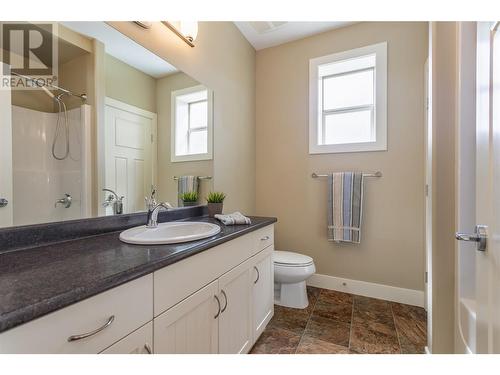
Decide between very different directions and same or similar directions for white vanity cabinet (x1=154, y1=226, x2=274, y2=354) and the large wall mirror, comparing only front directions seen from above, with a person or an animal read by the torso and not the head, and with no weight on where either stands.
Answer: same or similar directions

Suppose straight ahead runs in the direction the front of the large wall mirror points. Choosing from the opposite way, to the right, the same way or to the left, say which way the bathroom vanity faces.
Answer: the same way

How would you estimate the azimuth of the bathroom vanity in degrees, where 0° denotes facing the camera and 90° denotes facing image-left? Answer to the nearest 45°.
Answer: approximately 315°

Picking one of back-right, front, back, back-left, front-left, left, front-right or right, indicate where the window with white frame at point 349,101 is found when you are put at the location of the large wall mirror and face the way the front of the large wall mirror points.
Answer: front-left

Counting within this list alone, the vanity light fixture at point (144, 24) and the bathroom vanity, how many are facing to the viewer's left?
0

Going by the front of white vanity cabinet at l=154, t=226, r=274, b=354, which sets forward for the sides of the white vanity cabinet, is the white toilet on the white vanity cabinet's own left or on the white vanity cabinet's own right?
on the white vanity cabinet's own left
